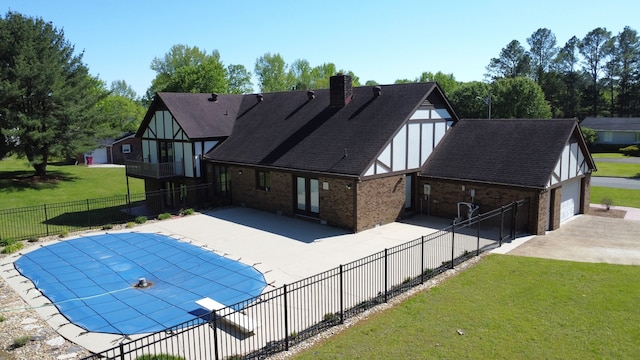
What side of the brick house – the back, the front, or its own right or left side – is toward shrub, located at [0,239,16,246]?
back

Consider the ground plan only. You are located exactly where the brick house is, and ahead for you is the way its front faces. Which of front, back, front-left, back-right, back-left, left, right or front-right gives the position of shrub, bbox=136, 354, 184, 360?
back-right

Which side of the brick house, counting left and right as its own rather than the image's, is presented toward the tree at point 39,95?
left

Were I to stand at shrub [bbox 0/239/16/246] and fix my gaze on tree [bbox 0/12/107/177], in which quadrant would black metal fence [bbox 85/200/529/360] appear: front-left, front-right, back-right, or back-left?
back-right

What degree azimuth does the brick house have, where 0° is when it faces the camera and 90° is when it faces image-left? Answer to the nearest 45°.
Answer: approximately 225°

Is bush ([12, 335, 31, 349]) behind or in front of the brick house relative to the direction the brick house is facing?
behind

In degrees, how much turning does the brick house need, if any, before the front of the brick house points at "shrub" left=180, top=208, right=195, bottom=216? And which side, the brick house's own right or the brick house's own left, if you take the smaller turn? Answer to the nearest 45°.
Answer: approximately 135° to the brick house's own left
